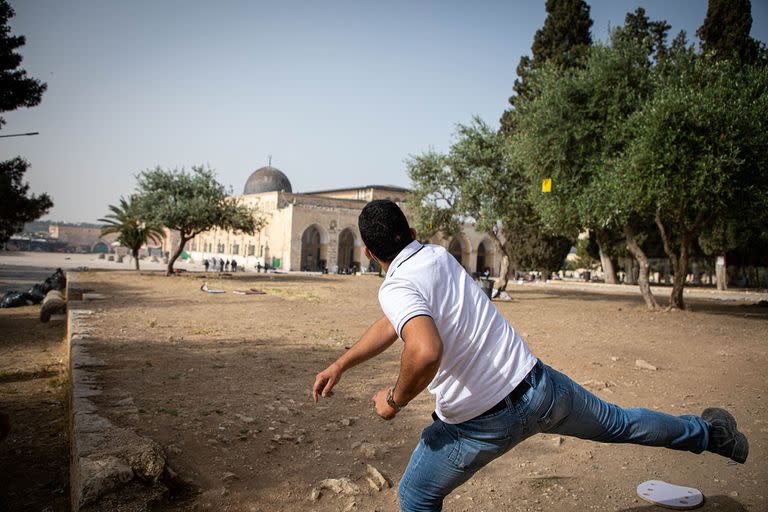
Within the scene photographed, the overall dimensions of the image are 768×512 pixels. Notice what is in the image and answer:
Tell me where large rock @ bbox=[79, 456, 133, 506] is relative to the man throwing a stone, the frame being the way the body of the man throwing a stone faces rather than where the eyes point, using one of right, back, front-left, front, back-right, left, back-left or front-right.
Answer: front-left

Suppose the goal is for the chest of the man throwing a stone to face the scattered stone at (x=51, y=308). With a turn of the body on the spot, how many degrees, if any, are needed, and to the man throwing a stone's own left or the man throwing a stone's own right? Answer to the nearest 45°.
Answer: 0° — they already face it

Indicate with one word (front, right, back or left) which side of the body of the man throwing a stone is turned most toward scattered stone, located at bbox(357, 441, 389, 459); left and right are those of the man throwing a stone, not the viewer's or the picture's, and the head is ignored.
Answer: front

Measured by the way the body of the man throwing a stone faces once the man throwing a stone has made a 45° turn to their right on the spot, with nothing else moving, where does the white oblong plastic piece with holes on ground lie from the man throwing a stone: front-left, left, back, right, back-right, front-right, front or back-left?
front-right

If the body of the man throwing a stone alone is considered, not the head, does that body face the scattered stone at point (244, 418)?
yes

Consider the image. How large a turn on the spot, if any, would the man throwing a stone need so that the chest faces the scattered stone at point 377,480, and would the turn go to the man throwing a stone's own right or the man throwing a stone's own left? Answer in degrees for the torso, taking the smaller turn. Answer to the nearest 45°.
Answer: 0° — they already face it

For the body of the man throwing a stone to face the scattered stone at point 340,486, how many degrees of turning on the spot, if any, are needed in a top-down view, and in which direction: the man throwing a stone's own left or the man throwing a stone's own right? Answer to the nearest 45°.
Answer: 0° — they already face it

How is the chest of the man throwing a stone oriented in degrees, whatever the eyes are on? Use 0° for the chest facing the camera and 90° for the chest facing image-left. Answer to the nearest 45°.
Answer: approximately 135°

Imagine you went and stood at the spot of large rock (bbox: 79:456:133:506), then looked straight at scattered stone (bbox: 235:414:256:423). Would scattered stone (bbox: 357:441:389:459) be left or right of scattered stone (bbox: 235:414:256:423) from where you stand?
right
